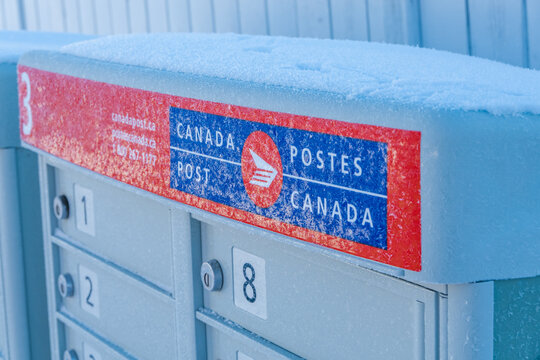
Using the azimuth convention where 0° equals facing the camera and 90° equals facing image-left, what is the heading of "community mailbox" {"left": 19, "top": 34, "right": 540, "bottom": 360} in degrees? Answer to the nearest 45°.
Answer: approximately 45°
